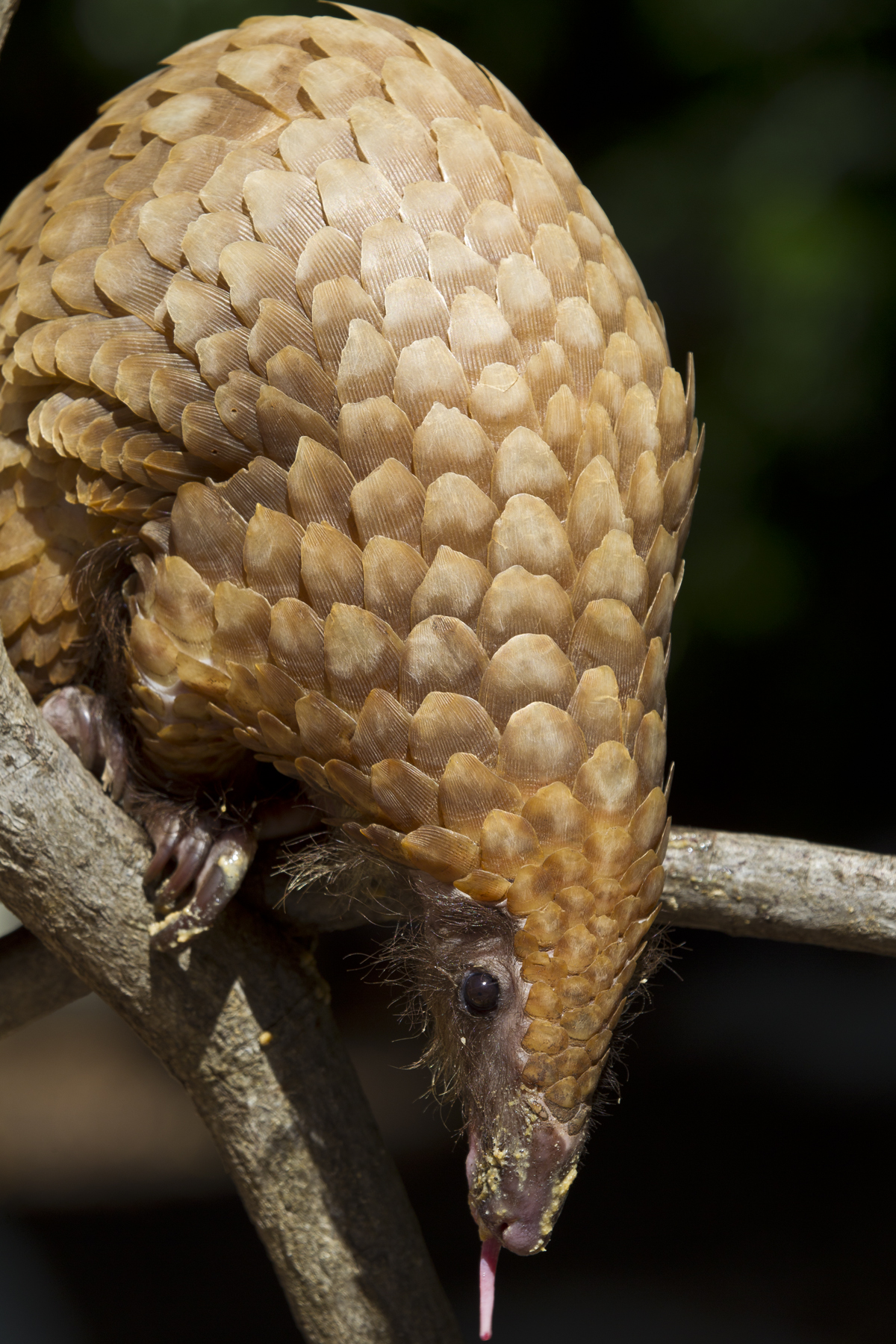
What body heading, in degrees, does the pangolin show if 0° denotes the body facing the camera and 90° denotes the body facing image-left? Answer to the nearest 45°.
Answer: approximately 315°
